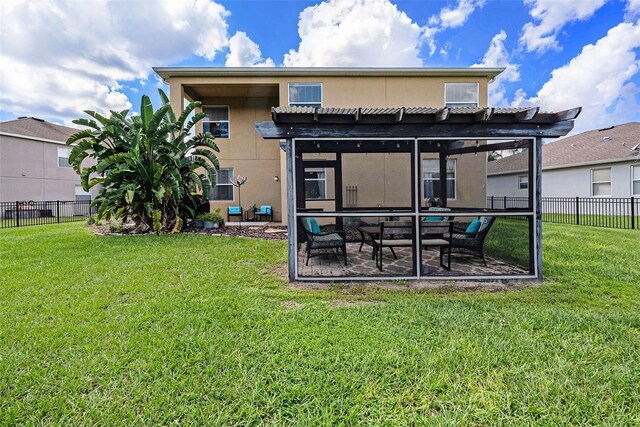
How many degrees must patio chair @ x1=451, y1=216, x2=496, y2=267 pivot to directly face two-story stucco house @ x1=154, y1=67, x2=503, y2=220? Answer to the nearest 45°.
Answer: approximately 45° to its right

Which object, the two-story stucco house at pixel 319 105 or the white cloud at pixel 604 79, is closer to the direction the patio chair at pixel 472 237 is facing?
the two-story stucco house

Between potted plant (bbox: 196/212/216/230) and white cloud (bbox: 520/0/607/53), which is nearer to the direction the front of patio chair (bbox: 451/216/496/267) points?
the potted plant

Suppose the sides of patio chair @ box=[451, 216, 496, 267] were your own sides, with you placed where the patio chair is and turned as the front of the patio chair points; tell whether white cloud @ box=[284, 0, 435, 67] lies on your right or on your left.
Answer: on your right

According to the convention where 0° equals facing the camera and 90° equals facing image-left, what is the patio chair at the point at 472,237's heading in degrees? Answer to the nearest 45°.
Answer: approximately 90°

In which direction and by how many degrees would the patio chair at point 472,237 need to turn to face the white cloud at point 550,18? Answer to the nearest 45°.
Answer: approximately 90° to its right
